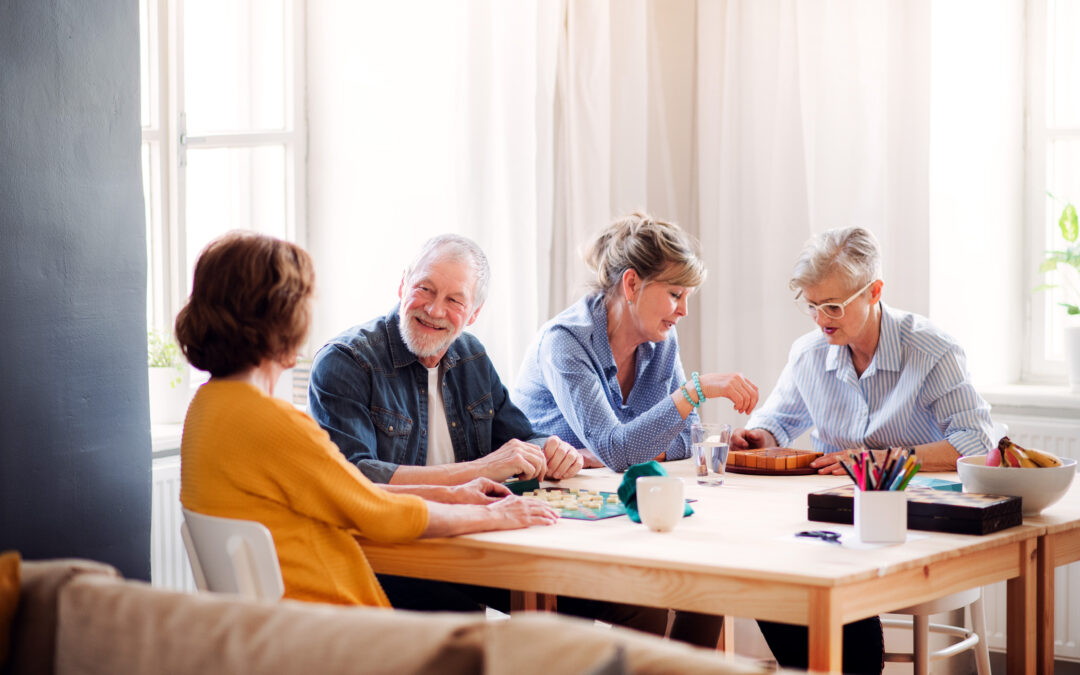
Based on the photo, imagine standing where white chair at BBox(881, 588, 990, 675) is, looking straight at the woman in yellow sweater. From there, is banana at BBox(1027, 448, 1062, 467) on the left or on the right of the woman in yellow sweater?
left

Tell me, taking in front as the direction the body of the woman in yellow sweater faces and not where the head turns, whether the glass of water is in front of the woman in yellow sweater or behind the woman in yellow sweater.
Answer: in front

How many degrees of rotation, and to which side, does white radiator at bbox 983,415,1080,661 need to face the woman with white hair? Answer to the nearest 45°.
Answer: approximately 45° to its right

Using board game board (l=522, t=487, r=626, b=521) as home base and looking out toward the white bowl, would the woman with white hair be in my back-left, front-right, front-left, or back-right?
front-left

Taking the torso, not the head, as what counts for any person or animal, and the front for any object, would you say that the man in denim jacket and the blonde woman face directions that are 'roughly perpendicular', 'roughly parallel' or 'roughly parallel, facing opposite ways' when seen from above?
roughly parallel

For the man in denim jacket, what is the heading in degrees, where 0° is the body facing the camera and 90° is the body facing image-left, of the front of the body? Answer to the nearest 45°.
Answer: approximately 315°

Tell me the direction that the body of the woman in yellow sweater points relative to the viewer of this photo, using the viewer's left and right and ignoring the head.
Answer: facing away from the viewer and to the right of the viewer

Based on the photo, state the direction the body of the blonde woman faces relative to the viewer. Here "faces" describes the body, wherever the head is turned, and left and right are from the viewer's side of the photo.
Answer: facing the viewer and to the right of the viewer

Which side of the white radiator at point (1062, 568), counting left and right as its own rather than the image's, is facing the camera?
front

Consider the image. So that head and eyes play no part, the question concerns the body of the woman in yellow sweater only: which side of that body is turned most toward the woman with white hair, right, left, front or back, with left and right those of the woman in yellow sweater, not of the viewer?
front

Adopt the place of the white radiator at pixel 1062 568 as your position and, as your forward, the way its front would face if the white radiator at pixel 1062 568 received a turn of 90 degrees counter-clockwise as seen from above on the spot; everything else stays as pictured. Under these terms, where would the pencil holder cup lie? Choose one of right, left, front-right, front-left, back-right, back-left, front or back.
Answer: right

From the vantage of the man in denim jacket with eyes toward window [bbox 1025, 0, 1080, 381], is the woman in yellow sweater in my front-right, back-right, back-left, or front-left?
back-right

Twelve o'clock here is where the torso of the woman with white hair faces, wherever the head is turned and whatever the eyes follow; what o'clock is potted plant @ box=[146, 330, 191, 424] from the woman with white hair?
The potted plant is roughly at 2 o'clock from the woman with white hair.

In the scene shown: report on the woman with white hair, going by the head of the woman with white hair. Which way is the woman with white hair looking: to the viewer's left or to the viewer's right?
to the viewer's left

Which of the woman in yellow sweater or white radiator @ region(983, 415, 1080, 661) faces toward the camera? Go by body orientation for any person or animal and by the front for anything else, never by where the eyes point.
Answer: the white radiator

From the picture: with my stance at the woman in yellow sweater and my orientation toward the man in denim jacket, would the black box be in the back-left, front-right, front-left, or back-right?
front-right
